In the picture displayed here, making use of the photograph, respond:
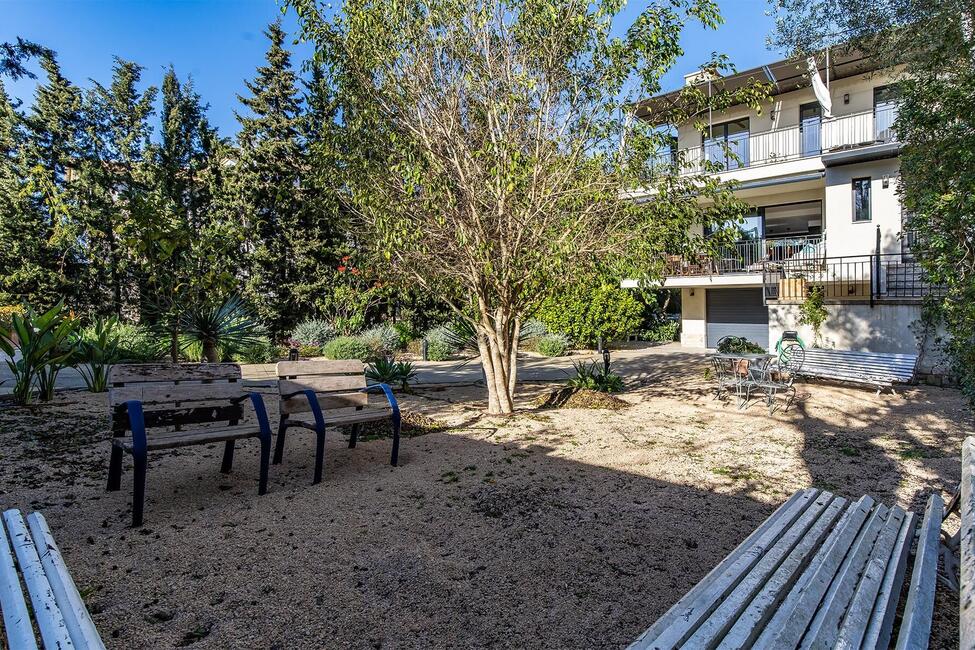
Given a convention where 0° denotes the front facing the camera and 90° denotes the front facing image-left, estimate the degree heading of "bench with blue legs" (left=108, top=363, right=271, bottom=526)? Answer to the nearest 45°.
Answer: approximately 315°

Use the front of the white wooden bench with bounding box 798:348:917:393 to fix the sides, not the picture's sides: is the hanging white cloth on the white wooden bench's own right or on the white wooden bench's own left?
on the white wooden bench's own right

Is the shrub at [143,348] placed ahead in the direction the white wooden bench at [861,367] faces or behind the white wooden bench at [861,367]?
ahead

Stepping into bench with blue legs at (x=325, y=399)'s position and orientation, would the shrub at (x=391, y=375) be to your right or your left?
on your left

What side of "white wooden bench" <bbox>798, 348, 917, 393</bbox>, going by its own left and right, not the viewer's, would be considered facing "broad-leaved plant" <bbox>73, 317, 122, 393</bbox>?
front

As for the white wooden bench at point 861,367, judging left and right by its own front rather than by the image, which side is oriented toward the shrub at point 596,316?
right

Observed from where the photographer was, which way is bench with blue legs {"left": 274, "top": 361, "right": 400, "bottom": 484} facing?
facing the viewer and to the right of the viewer

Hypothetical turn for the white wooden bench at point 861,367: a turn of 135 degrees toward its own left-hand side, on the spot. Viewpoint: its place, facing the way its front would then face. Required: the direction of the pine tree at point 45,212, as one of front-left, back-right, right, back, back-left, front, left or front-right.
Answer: back

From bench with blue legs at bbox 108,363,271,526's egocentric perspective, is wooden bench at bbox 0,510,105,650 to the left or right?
on its right

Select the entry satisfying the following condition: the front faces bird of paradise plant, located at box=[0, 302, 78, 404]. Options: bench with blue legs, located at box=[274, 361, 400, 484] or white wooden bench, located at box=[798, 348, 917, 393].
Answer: the white wooden bench

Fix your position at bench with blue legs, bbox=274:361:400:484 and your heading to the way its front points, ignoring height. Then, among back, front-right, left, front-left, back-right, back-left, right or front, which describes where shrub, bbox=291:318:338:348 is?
back-left
